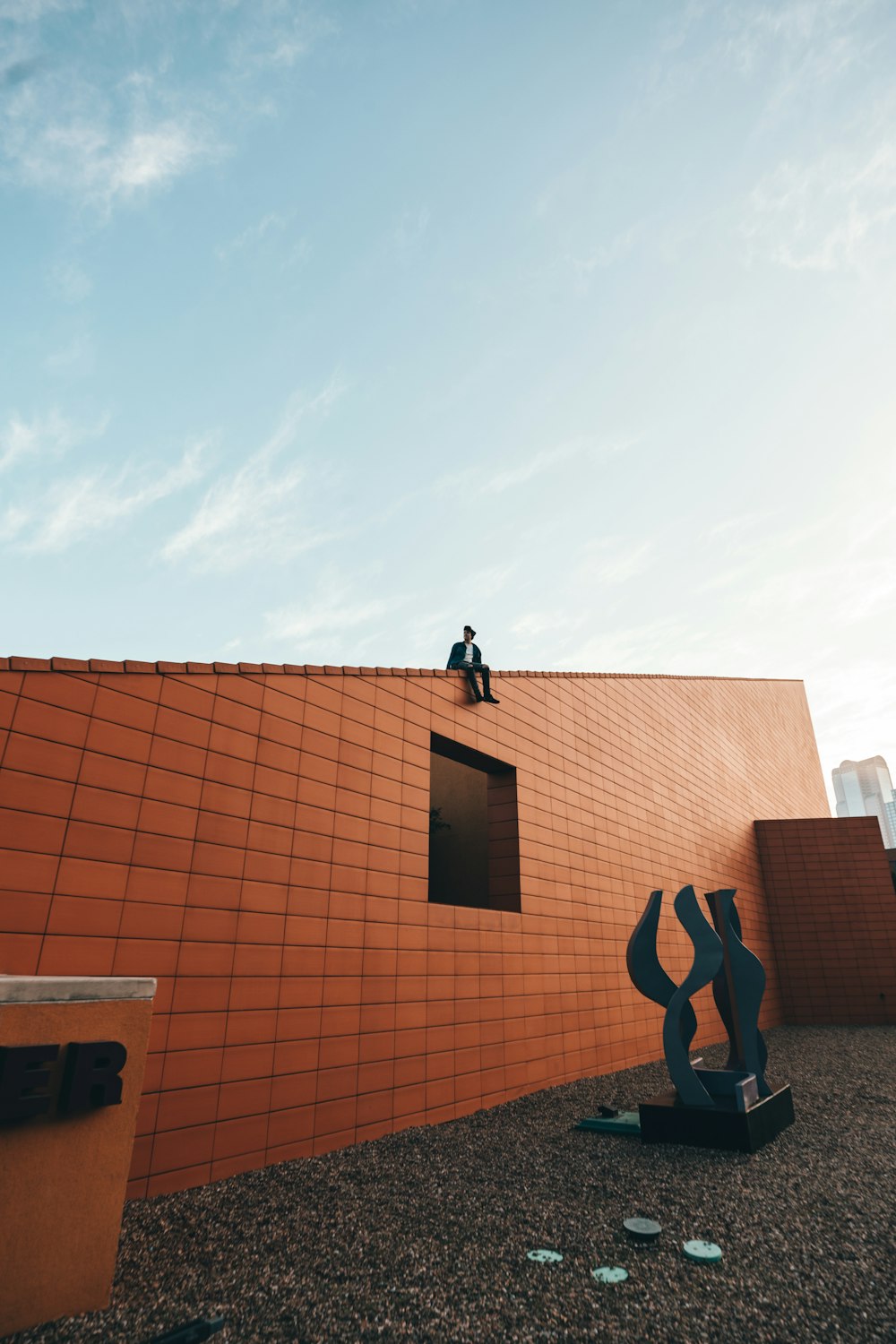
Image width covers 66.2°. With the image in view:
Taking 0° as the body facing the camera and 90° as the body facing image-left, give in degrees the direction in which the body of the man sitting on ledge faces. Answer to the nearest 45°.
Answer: approximately 315°

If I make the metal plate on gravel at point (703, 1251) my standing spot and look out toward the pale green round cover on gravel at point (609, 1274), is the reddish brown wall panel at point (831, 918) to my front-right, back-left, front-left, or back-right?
back-right

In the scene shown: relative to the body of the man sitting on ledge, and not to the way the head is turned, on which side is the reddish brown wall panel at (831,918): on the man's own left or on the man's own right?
on the man's own left
